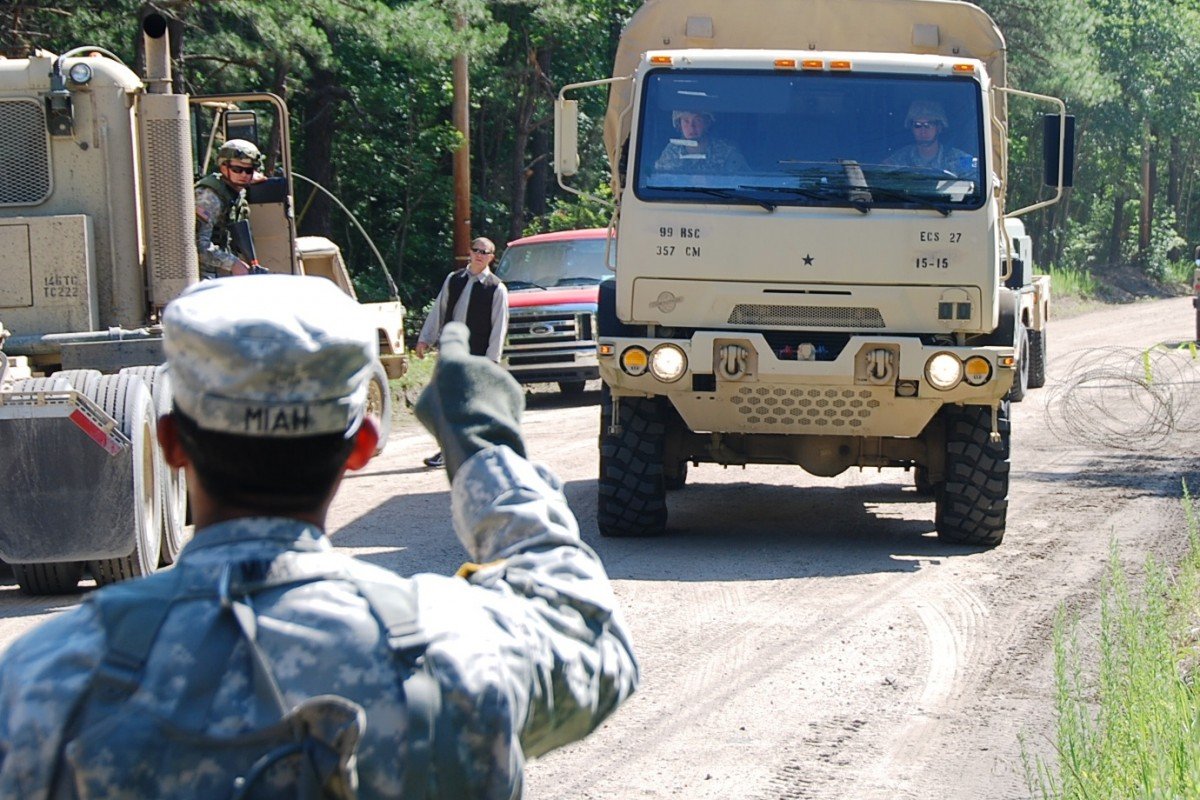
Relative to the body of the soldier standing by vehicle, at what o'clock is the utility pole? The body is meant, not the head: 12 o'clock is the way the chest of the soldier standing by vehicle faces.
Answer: The utility pole is roughly at 8 o'clock from the soldier standing by vehicle.

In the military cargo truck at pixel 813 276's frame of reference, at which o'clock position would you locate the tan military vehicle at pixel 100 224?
The tan military vehicle is roughly at 3 o'clock from the military cargo truck.

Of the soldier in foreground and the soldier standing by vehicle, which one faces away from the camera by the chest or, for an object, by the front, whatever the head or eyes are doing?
the soldier in foreground

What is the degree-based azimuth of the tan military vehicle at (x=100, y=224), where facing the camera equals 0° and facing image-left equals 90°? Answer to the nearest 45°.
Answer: approximately 225°

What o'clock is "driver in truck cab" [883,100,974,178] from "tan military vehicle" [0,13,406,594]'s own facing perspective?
The driver in truck cab is roughly at 2 o'clock from the tan military vehicle.

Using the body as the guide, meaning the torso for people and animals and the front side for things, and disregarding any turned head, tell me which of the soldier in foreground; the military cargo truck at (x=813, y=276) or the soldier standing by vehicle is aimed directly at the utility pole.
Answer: the soldier in foreground

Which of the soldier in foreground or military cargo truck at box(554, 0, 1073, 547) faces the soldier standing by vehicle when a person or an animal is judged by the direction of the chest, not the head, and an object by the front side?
the soldier in foreground

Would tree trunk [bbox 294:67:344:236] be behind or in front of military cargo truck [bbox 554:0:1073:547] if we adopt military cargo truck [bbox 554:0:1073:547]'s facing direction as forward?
behind

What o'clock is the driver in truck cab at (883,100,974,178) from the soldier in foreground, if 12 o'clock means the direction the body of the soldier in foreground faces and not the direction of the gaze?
The driver in truck cab is roughly at 1 o'clock from the soldier in foreground.

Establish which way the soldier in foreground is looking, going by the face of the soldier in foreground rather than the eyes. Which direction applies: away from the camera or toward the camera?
away from the camera

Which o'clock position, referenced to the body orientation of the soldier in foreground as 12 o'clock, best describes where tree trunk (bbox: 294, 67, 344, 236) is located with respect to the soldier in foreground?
The tree trunk is roughly at 12 o'clock from the soldier in foreground.

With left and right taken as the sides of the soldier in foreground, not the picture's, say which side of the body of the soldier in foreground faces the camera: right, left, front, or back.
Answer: back

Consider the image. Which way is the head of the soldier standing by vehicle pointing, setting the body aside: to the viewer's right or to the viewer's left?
to the viewer's right

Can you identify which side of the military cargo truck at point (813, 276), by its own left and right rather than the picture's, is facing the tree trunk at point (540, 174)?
back
